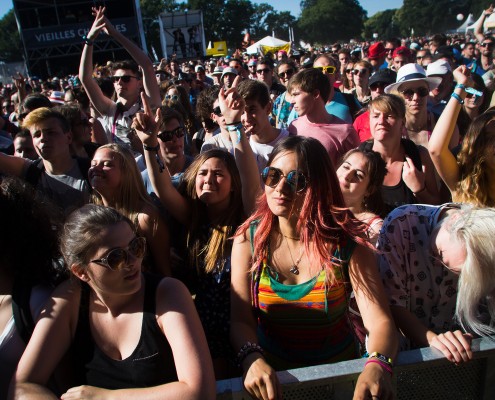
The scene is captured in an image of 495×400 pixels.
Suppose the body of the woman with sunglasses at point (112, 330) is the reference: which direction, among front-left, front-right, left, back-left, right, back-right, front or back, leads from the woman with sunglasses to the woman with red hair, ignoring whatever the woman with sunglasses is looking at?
left

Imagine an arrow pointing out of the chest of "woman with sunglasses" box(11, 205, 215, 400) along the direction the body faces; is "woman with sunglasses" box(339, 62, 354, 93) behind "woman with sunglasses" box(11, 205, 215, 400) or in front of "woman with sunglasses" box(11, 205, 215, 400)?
behind

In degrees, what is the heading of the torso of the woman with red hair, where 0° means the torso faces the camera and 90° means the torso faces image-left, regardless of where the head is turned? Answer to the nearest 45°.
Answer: approximately 0°

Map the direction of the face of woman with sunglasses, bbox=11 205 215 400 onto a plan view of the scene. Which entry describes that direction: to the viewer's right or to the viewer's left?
to the viewer's right

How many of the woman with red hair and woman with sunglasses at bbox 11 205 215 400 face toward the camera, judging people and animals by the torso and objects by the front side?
2

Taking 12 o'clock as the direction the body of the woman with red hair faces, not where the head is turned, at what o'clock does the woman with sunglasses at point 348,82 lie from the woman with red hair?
The woman with sunglasses is roughly at 6 o'clock from the woman with red hair.

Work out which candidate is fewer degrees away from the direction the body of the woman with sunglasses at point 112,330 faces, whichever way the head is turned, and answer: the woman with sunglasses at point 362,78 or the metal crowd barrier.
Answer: the metal crowd barrier

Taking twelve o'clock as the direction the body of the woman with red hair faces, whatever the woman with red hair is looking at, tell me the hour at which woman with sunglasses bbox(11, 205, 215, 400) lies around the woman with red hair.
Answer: The woman with sunglasses is roughly at 2 o'clock from the woman with red hair.

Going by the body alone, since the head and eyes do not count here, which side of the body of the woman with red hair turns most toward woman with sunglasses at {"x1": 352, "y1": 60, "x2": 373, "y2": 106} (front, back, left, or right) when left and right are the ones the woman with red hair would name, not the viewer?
back

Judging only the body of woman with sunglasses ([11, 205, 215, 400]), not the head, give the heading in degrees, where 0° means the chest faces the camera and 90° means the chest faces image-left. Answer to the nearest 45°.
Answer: approximately 0°
